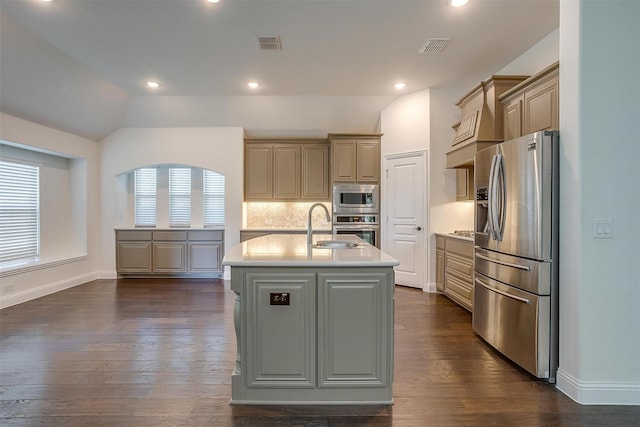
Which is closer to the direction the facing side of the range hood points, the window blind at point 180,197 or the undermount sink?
the undermount sink

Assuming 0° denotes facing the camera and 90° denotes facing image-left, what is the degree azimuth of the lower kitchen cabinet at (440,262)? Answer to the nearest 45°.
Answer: approximately 45°

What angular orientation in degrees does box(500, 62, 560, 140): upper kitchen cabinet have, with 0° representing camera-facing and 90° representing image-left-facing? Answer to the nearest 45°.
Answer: approximately 45°

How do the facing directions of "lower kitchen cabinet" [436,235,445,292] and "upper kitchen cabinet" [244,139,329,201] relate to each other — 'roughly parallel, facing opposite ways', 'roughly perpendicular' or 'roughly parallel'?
roughly perpendicular

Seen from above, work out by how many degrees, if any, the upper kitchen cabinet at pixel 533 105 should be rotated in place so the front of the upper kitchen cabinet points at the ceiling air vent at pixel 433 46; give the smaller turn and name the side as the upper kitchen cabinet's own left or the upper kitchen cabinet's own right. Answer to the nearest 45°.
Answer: approximately 45° to the upper kitchen cabinet's own right

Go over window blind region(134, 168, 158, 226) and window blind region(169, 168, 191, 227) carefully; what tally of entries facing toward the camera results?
2

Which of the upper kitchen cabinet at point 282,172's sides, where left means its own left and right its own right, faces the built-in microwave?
left

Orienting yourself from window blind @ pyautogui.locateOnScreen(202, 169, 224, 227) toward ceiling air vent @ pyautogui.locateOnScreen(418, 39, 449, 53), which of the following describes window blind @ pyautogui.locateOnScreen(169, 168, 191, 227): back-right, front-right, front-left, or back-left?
back-right

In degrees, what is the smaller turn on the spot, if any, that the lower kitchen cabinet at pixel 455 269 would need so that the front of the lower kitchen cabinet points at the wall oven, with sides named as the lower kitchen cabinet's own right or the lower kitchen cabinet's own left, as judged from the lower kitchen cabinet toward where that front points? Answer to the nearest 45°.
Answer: approximately 90° to the lower kitchen cabinet's own right

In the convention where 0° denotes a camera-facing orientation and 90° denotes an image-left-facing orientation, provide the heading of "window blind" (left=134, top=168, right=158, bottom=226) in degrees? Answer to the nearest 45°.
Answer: approximately 0°

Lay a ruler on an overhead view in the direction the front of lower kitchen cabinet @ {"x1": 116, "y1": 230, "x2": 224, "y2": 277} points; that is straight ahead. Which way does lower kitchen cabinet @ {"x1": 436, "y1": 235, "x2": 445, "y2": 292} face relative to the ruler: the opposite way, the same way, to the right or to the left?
to the right
